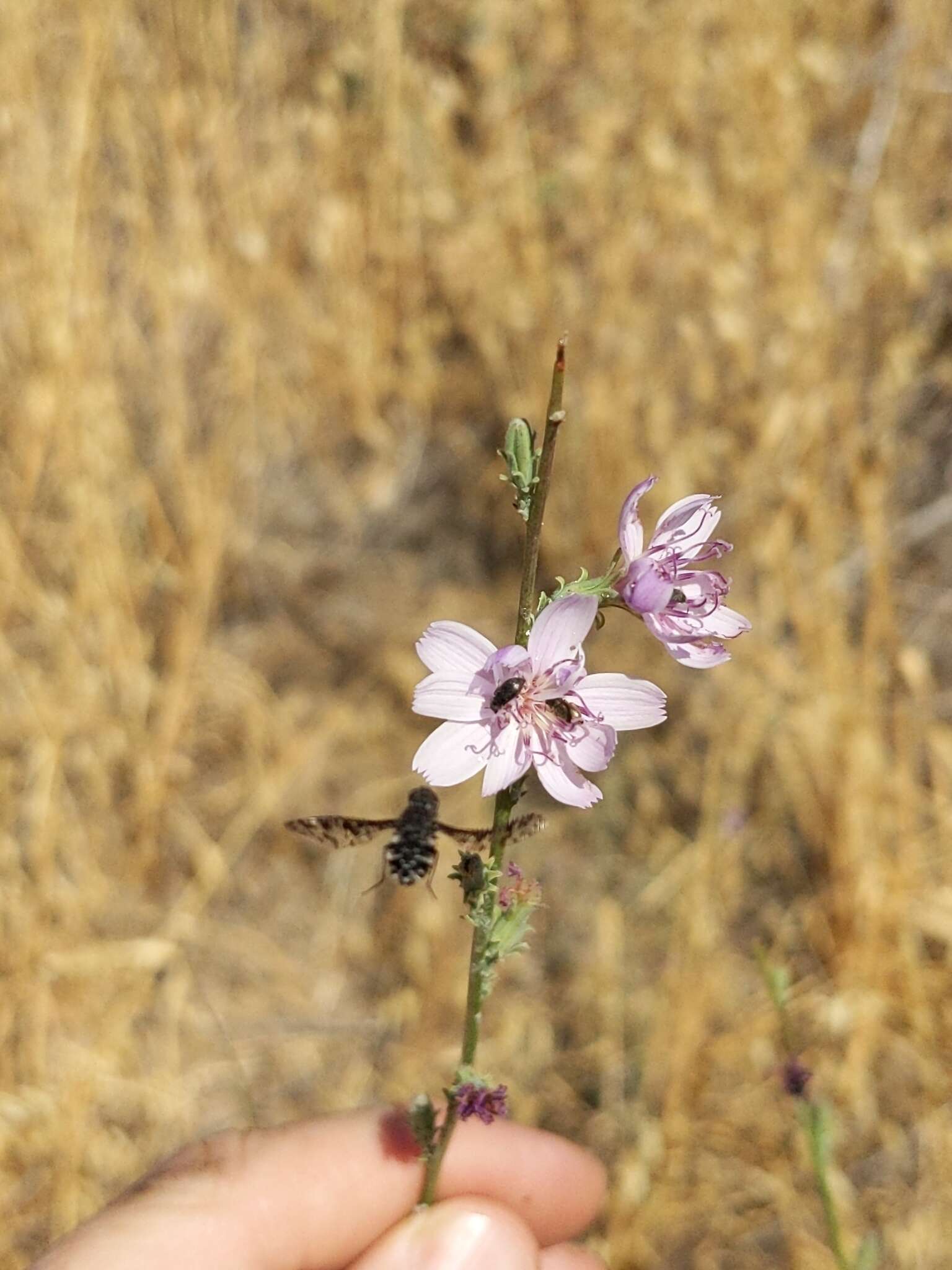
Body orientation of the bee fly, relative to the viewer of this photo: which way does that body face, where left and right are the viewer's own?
facing away from the viewer
